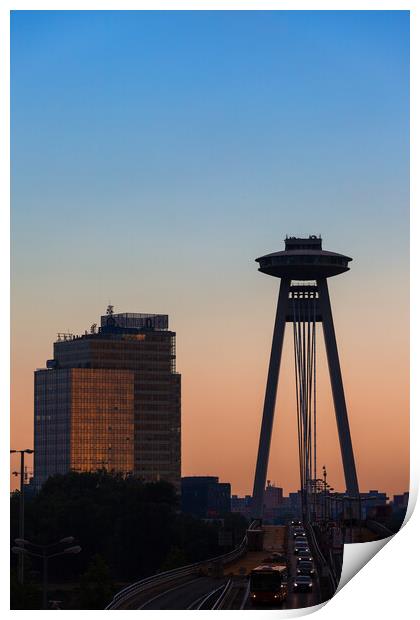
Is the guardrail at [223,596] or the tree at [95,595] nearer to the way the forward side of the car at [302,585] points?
the guardrail

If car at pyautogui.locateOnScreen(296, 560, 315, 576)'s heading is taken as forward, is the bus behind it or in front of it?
in front

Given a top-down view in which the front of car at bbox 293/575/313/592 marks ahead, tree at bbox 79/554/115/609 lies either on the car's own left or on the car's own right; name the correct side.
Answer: on the car's own right

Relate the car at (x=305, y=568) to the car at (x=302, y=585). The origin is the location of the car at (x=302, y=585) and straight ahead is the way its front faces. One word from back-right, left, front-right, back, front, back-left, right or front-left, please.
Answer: back

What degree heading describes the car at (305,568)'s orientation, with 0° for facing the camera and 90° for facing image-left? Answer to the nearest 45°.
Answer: approximately 0°

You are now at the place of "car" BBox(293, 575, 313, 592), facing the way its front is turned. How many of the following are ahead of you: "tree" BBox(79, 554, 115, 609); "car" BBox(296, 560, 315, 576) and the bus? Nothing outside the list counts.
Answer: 1

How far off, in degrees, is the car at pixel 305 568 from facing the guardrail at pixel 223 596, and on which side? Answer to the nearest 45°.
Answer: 0° — it already faces it
